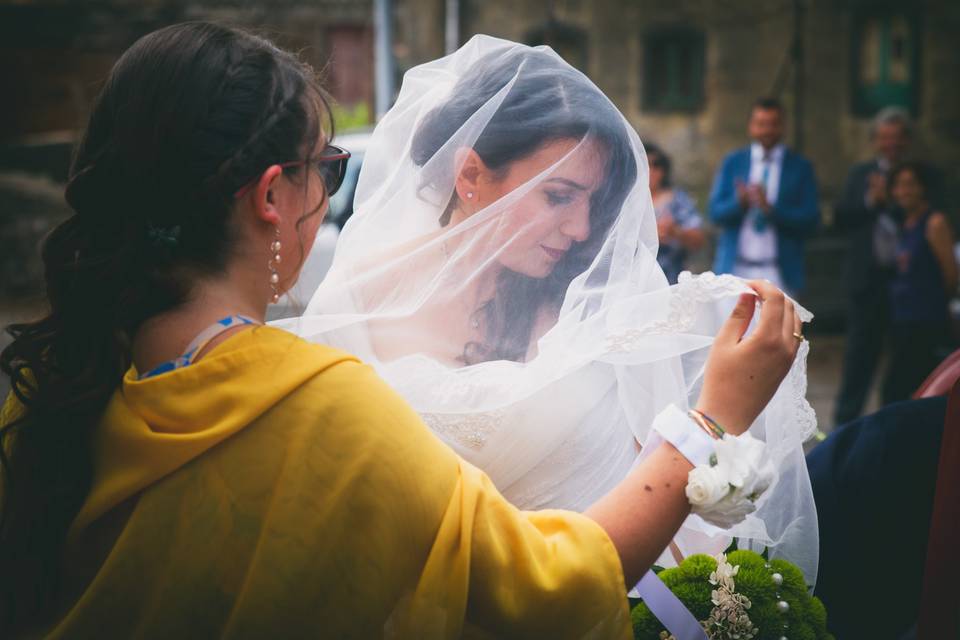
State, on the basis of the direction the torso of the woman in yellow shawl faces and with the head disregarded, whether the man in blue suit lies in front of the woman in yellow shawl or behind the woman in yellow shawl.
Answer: in front

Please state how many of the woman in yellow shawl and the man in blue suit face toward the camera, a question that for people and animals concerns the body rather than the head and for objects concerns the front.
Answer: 1

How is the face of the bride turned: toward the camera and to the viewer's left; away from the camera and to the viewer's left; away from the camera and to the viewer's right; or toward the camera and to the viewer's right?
toward the camera and to the viewer's right

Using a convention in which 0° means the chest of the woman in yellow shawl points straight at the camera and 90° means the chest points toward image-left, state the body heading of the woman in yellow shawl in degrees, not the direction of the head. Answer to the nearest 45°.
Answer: approximately 225°

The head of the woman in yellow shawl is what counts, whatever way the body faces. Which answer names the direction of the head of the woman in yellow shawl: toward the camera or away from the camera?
away from the camera

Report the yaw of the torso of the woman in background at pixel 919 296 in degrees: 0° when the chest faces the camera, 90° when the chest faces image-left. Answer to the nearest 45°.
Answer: approximately 45°

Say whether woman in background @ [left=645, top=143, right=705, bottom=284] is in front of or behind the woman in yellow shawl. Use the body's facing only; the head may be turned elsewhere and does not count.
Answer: in front

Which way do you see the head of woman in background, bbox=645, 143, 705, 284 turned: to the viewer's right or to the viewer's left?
to the viewer's left

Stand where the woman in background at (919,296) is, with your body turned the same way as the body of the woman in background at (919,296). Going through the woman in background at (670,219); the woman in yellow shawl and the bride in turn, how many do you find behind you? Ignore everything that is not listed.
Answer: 0

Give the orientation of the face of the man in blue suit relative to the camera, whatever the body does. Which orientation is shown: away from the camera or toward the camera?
toward the camera

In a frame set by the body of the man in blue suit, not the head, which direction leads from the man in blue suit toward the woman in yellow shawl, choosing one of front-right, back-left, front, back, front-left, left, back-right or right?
front

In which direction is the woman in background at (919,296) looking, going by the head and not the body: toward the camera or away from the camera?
toward the camera

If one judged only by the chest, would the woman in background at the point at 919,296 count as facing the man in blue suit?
no

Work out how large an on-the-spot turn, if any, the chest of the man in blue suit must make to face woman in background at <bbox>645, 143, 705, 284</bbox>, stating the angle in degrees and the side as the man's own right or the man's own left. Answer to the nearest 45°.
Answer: approximately 45° to the man's own right

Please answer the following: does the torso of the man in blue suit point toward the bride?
yes

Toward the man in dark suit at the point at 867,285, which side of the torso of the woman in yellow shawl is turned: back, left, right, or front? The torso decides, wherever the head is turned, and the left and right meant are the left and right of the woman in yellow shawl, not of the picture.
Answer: front

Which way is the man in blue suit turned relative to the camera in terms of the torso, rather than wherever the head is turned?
toward the camera
